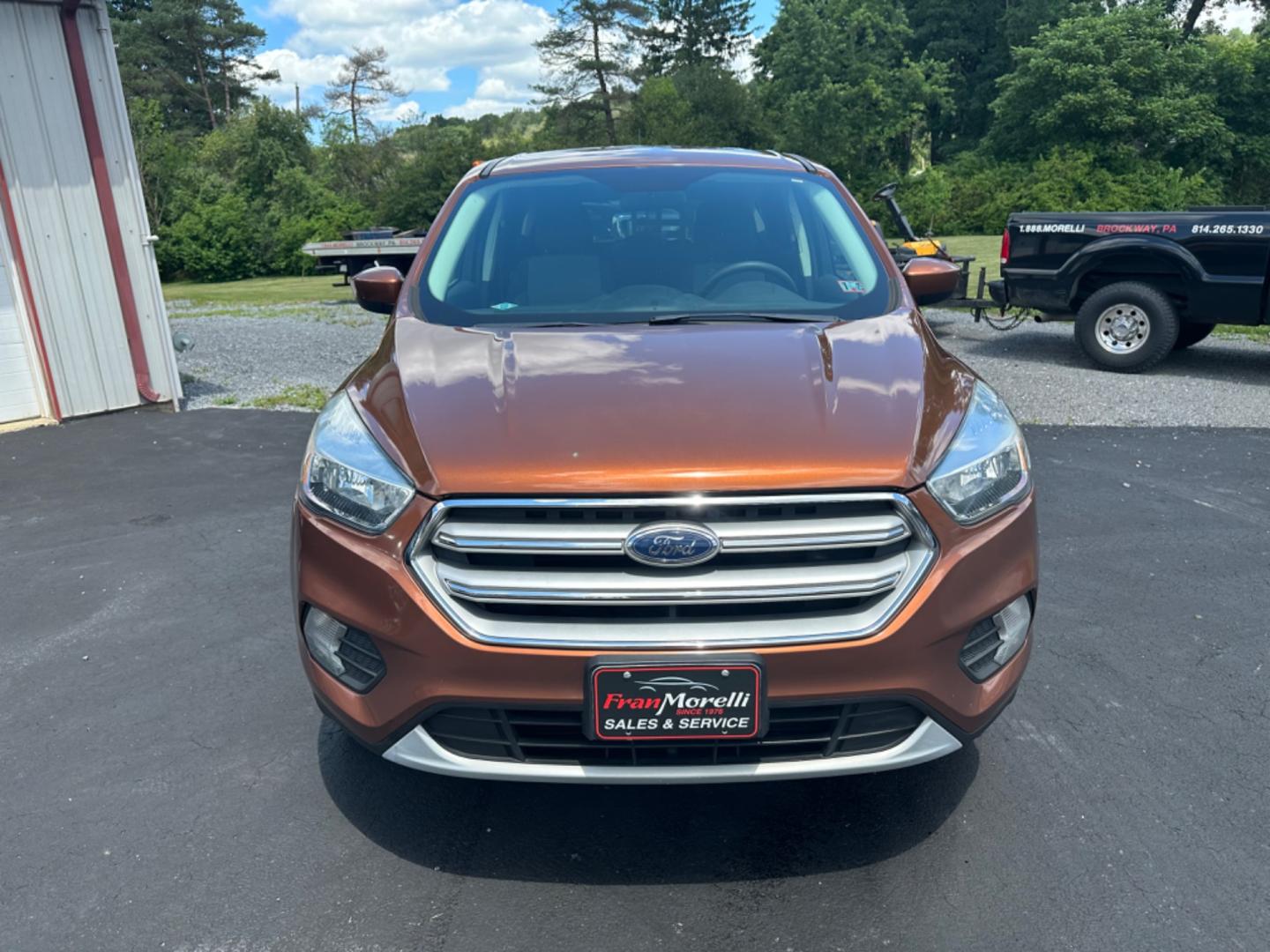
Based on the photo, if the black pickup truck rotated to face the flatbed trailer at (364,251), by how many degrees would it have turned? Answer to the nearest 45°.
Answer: approximately 180°

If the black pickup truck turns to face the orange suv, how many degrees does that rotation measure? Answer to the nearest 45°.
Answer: approximately 90° to its right

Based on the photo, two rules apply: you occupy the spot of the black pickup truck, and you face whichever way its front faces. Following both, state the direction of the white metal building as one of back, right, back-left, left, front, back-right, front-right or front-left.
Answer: back-right

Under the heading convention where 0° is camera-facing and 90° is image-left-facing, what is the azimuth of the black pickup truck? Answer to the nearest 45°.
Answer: approximately 270°

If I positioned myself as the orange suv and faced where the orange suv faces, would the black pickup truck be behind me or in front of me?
behind

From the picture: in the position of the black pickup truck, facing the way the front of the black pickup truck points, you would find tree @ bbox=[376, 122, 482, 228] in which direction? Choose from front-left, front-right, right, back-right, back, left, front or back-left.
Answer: back-left

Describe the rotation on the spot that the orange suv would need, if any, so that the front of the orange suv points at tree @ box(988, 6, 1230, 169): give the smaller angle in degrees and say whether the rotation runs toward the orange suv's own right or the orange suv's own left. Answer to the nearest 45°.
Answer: approximately 135° to the orange suv's own left

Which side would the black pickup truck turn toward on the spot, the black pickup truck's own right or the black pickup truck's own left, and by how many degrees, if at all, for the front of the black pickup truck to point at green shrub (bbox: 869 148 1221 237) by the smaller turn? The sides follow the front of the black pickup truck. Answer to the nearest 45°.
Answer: approximately 90° to the black pickup truck's own left

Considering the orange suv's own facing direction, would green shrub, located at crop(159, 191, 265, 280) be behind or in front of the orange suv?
behind

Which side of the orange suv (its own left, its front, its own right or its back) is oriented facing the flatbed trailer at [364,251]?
back

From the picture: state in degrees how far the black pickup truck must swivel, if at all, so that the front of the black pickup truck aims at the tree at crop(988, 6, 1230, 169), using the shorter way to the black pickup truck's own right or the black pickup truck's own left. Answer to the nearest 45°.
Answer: approximately 90° to the black pickup truck's own left

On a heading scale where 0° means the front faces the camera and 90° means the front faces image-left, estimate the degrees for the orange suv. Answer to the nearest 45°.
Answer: approximately 0°

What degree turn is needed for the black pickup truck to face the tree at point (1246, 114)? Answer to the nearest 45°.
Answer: approximately 90° to its left
